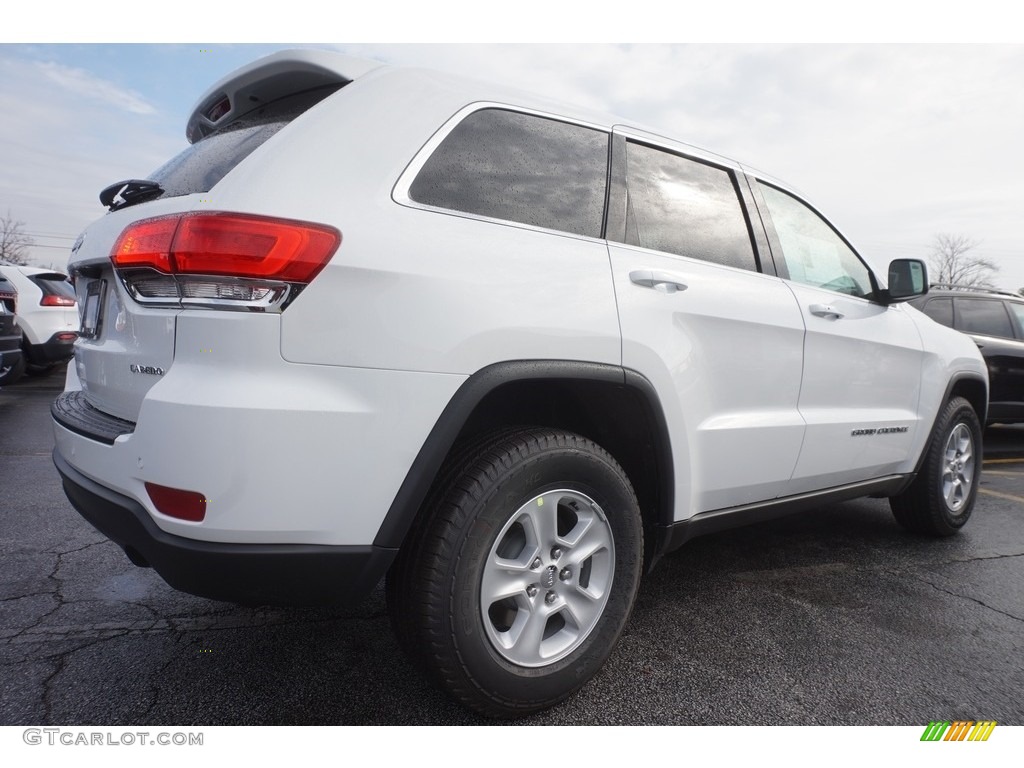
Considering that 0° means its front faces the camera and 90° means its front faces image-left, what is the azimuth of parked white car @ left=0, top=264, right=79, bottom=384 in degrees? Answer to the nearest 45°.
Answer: approximately 135°

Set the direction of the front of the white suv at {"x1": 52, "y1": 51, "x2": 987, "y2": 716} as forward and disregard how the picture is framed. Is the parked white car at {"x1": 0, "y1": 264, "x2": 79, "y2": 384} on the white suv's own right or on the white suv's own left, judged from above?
on the white suv's own left

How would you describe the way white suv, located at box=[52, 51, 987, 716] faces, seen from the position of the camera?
facing away from the viewer and to the right of the viewer

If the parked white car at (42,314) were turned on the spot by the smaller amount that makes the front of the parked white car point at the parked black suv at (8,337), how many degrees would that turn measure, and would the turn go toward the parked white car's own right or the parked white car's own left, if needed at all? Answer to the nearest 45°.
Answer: approximately 135° to the parked white car's own left
